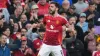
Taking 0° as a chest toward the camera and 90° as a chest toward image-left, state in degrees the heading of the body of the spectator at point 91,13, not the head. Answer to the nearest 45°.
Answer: approximately 0°

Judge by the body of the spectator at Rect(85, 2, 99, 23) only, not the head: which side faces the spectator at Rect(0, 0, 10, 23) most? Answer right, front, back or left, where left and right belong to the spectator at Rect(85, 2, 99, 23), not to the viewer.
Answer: right

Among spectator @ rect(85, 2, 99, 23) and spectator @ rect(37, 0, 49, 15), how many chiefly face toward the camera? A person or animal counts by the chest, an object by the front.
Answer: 2

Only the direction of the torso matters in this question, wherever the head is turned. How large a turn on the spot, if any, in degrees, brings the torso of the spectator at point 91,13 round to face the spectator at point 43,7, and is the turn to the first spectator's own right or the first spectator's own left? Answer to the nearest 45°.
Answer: approximately 90° to the first spectator's own right

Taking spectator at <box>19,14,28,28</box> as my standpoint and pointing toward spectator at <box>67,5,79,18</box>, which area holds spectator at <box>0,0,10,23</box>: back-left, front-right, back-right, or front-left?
back-left

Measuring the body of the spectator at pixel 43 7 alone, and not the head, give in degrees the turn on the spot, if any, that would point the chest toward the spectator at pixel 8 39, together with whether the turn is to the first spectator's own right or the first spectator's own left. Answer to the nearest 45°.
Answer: approximately 45° to the first spectator's own right

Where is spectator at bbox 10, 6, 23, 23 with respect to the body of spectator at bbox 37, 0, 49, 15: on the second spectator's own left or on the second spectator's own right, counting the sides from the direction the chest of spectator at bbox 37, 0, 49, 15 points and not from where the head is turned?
on the second spectator's own right
